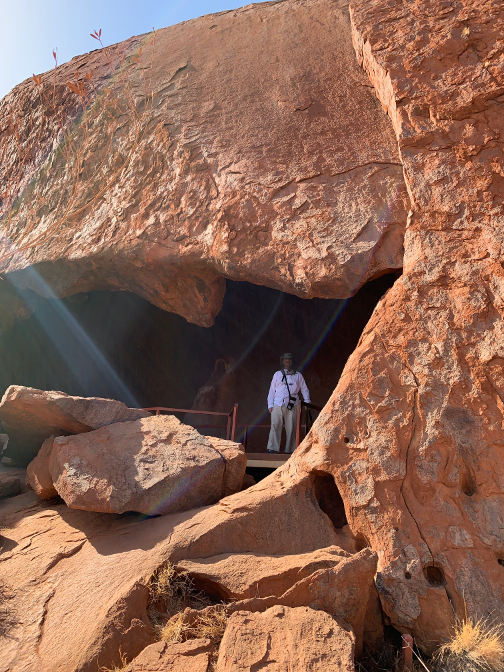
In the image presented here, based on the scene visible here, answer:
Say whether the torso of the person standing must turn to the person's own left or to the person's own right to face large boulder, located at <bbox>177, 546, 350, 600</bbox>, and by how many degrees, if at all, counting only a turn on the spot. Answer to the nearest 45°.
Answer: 0° — they already face it

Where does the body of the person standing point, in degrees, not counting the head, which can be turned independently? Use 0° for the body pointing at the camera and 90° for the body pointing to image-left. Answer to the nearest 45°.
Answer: approximately 0°

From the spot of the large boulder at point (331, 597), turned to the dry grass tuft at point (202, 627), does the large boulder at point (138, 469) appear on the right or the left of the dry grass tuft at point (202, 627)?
right

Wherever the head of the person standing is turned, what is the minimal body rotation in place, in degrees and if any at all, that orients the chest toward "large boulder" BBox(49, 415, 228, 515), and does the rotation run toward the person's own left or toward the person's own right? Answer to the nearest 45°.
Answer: approximately 45° to the person's own right

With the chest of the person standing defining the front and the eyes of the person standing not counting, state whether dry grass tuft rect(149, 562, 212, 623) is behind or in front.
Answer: in front

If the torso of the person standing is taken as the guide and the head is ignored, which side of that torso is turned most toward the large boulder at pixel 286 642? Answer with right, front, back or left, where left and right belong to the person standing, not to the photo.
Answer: front

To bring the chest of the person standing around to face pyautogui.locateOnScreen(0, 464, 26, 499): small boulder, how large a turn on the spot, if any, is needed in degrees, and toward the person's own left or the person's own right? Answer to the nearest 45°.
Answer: approximately 45° to the person's own right

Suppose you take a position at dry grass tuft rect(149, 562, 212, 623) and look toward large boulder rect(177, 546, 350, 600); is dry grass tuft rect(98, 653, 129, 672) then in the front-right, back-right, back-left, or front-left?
back-right

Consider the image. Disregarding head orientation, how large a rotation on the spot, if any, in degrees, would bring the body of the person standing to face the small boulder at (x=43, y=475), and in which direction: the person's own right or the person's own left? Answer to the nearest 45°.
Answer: approximately 45° to the person's own right

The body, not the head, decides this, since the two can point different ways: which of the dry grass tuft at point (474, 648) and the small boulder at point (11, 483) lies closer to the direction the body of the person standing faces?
the dry grass tuft
